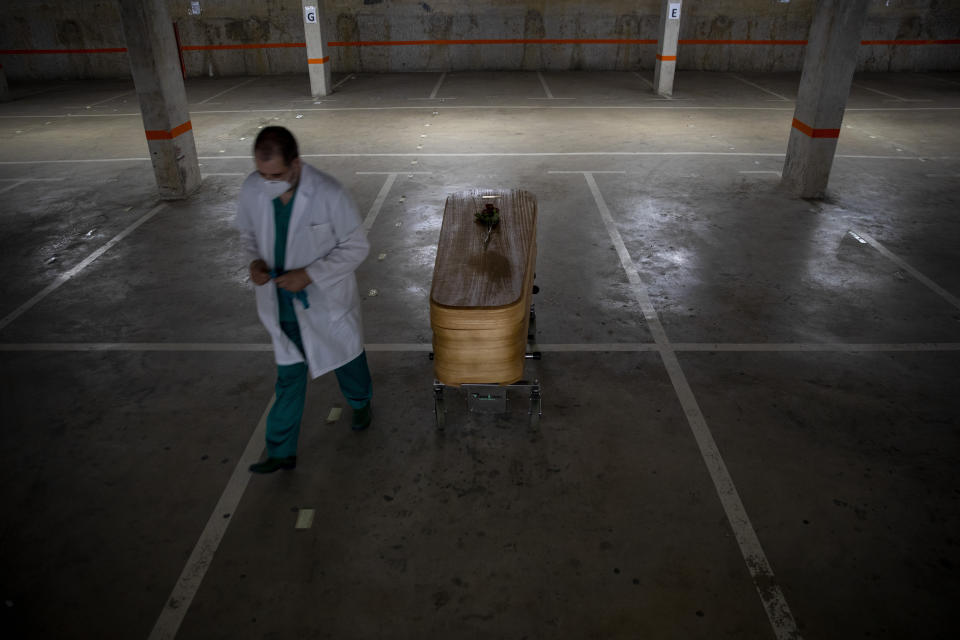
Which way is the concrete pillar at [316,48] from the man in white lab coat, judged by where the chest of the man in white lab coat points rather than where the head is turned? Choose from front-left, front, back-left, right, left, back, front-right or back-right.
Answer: back-right

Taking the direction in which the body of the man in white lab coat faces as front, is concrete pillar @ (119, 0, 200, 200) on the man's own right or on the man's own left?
on the man's own right

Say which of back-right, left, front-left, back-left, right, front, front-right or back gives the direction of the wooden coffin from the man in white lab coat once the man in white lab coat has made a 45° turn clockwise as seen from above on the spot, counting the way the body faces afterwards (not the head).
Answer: back

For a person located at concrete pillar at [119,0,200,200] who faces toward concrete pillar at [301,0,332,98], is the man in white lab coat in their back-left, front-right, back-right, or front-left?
back-right

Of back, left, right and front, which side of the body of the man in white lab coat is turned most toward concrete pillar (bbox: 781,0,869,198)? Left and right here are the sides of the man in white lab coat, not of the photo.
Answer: back

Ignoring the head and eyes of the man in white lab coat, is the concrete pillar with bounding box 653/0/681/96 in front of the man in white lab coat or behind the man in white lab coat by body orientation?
behind

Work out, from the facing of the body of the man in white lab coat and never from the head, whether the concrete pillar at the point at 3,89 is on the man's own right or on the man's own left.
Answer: on the man's own right

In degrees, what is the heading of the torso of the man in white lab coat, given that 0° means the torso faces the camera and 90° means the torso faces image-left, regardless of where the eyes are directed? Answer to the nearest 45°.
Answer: approximately 45°

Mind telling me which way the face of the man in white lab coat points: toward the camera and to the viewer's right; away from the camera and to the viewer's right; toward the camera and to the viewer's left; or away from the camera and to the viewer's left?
toward the camera and to the viewer's left
